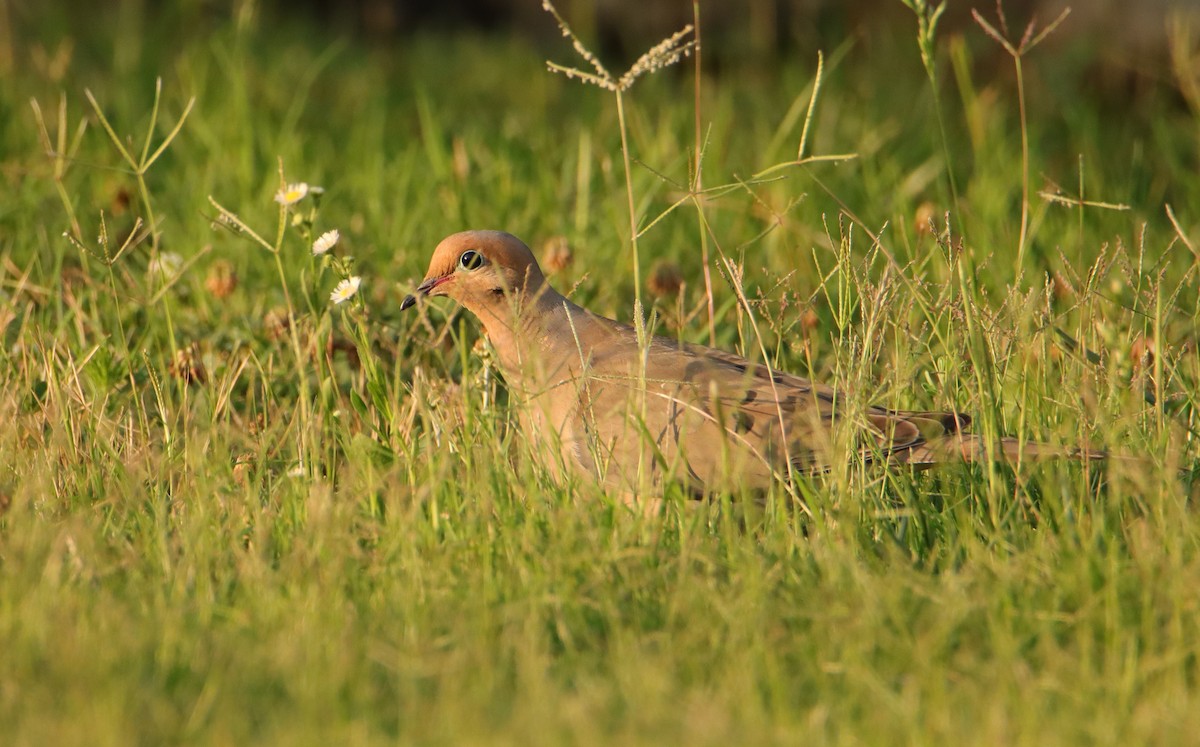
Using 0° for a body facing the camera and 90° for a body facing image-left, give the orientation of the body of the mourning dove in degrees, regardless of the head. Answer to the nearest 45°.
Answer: approximately 90°
